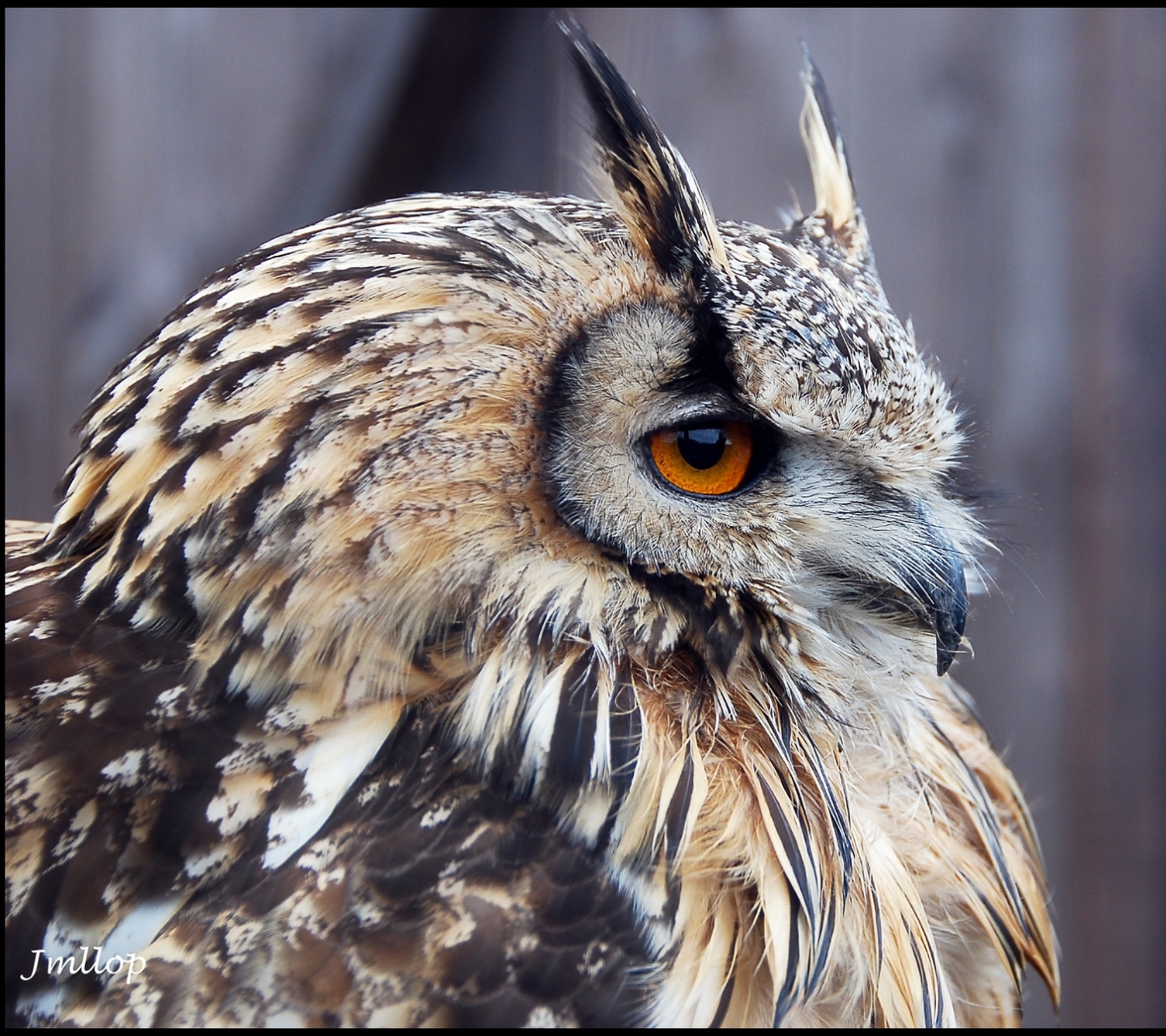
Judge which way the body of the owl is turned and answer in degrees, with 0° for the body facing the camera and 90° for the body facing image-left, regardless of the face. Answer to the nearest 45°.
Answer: approximately 270°
